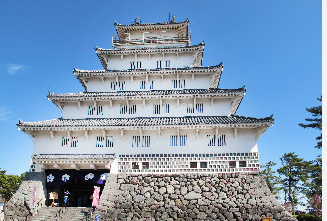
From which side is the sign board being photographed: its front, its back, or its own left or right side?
front
